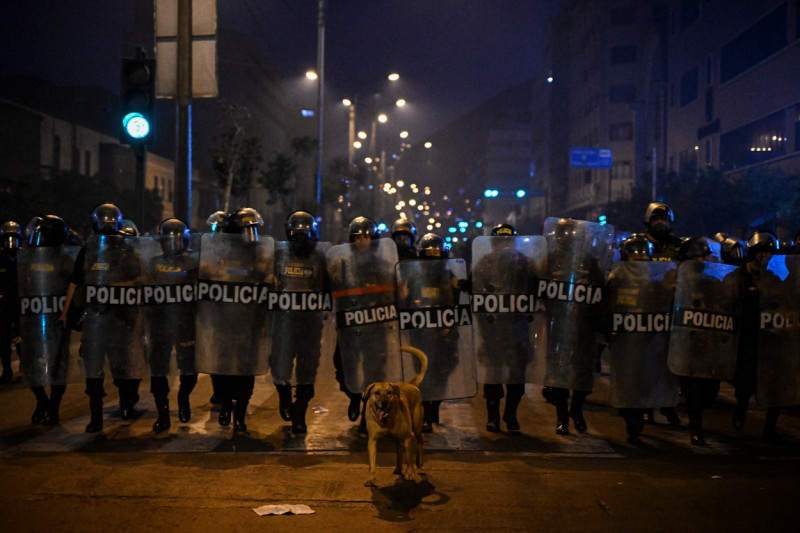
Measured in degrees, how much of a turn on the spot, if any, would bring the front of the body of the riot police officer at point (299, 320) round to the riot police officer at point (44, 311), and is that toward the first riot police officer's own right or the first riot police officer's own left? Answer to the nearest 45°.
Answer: approximately 90° to the first riot police officer's own right

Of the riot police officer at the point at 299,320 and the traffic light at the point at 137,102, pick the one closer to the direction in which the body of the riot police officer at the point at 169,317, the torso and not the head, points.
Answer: the riot police officer

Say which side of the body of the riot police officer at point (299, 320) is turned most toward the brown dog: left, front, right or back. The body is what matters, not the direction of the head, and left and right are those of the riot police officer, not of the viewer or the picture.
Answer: front

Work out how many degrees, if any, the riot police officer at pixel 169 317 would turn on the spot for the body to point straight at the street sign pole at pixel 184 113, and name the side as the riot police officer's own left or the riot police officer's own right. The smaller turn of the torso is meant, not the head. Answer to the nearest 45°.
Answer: approximately 180°

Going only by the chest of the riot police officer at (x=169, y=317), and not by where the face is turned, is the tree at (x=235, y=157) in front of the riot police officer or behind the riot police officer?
behind

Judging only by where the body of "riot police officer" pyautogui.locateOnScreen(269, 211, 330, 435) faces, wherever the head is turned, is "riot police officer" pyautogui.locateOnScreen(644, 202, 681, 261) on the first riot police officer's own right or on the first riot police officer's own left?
on the first riot police officer's own left

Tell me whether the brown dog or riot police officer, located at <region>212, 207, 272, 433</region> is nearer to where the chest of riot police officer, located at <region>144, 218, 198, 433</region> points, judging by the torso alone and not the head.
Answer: the brown dog

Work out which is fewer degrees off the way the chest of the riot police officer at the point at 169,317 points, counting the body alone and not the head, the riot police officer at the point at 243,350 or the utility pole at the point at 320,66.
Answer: the riot police officer

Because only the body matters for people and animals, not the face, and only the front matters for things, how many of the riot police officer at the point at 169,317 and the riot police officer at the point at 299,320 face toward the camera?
2

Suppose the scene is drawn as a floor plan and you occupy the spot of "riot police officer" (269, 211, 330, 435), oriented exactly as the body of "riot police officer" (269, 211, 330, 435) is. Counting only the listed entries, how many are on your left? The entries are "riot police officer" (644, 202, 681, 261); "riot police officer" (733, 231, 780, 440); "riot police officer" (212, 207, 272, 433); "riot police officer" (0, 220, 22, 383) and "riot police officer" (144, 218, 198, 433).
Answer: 2

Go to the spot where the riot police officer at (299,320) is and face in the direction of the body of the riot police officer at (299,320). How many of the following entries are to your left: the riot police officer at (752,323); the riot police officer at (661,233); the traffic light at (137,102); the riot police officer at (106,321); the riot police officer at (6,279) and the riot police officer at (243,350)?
2

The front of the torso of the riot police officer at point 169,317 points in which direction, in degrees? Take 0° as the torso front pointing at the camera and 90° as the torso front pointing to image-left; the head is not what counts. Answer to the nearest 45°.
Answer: approximately 0°

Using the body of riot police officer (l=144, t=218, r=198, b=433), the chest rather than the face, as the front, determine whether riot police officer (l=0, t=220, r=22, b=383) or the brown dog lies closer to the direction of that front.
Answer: the brown dog

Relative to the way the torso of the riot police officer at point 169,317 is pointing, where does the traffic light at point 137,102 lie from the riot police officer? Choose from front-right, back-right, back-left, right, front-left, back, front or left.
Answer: back
